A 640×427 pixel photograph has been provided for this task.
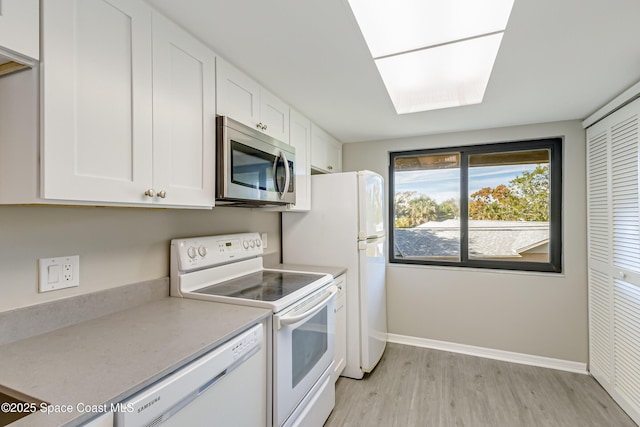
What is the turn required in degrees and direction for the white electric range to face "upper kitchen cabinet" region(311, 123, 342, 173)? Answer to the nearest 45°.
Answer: approximately 90° to its left

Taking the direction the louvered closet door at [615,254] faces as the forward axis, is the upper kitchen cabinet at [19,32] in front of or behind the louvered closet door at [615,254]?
in front

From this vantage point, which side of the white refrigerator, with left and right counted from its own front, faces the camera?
right

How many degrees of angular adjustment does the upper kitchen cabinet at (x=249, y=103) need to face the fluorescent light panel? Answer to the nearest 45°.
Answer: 0° — it already faces it

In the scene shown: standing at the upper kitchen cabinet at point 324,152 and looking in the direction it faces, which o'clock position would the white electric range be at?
The white electric range is roughly at 2 o'clock from the upper kitchen cabinet.

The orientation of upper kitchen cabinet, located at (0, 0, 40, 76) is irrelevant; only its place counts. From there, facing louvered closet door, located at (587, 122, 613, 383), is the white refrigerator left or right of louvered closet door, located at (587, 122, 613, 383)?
left

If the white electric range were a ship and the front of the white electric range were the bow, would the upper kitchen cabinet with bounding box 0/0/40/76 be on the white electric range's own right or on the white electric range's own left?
on the white electric range's own right

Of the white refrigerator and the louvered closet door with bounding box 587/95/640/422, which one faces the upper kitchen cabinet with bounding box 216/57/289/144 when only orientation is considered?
the louvered closet door

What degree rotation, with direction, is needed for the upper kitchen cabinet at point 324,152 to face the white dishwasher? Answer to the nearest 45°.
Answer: approximately 45° to its right

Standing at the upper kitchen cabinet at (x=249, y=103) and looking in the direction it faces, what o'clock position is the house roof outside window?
The house roof outside window is roughly at 10 o'clock from the upper kitchen cabinet.

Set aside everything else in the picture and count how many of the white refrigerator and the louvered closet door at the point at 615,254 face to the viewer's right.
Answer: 1

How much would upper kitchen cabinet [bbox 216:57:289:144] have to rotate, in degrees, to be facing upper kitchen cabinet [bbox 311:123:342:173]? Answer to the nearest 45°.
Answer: approximately 90° to its left

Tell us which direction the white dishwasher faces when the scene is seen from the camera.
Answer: facing the viewer and to the right of the viewer

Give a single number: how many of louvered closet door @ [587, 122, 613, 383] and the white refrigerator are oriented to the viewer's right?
1

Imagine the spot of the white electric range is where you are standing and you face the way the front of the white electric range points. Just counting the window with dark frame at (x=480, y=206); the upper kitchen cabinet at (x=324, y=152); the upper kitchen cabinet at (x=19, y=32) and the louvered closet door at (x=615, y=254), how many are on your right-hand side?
1

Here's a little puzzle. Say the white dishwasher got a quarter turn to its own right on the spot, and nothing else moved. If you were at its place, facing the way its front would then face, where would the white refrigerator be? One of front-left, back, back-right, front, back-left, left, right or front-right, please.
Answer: back

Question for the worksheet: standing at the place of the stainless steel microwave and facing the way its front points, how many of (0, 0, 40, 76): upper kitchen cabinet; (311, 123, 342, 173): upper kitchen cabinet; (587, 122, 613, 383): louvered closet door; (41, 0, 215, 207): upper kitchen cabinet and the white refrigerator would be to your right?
2
